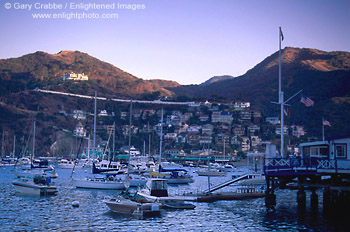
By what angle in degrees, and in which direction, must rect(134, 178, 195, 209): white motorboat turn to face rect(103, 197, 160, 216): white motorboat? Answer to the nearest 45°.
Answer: approximately 90° to its left

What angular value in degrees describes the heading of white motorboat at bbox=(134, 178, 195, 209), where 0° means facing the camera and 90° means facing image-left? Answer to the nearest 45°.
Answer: approximately 90°

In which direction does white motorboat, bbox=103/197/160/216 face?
to the viewer's left

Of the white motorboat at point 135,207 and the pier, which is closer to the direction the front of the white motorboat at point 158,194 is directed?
the white motorboat

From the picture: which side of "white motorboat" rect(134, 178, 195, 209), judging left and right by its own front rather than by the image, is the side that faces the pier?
back

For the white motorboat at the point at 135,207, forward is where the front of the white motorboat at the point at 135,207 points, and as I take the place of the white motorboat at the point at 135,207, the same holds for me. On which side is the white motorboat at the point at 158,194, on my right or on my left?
on my right

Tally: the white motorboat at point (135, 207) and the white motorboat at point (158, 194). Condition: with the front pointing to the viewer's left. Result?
2

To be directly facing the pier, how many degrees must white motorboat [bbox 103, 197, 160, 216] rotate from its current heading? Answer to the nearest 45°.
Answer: approximately 180°
